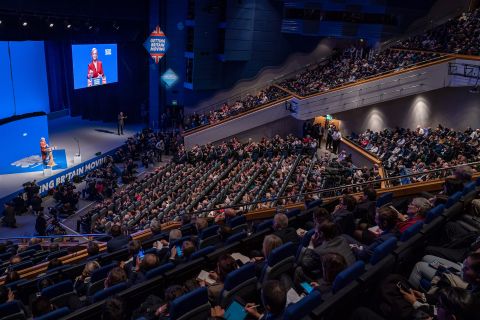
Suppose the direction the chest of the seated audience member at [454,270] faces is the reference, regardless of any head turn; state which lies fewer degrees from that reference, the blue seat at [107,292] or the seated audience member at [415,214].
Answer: the blue seat

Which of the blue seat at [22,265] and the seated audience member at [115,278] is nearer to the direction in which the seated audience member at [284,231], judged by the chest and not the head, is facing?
the blue seat

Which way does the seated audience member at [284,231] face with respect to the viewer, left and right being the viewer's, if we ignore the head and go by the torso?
facing away from the viewer and to the left of the viewer

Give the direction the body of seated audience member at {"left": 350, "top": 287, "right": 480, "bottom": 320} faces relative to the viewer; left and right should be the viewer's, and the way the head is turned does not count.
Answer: facing to the left of the viewer

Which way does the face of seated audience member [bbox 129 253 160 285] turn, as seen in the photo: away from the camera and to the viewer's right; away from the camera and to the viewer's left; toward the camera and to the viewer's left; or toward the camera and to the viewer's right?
away from the camera and to the viewer's left

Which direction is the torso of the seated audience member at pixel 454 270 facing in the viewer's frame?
to the viewer's left

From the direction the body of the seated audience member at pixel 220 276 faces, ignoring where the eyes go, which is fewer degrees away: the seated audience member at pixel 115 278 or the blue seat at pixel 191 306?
the seated audience member

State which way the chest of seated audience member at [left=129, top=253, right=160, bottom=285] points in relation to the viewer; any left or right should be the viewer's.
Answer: facing away from the viewer and to the left of the viewer

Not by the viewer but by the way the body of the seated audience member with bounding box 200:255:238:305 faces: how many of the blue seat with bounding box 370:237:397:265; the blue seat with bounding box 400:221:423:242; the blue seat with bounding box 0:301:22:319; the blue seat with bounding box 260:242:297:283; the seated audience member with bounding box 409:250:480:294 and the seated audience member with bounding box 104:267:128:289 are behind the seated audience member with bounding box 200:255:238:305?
4

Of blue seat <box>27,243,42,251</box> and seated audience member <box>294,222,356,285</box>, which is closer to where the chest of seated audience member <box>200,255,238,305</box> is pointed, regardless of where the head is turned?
the blue seat
